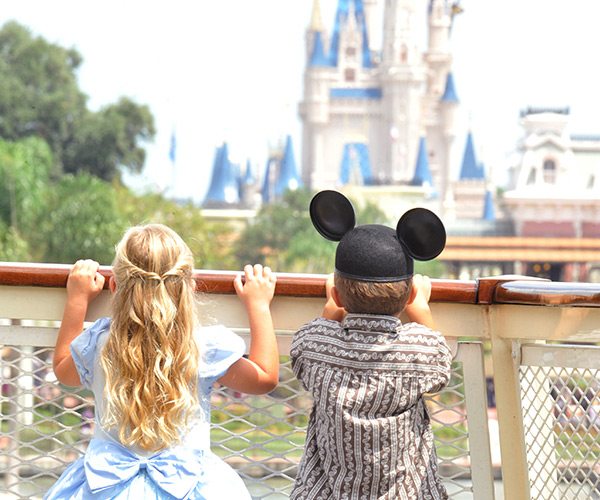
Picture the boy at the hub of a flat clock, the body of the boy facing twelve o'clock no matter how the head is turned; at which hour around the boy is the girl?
The girl is roughly at 9 o'clock from the boy.

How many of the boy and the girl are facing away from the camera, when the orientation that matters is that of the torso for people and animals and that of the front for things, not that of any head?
2

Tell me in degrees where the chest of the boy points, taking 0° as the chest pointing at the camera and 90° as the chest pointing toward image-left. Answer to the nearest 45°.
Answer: approximately 180°

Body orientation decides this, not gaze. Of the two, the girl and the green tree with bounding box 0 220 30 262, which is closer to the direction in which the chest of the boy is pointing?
the green tree

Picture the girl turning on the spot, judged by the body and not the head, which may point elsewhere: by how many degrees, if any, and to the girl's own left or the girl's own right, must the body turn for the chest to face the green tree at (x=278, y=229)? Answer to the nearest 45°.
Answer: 0° — they already face it

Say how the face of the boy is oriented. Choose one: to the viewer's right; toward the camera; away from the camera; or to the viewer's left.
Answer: away from the camera

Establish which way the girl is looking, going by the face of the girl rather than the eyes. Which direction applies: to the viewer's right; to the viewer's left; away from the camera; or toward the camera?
away from the camera

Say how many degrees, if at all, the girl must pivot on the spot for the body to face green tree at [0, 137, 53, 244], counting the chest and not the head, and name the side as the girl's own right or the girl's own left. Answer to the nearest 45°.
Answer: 0° — they already face it

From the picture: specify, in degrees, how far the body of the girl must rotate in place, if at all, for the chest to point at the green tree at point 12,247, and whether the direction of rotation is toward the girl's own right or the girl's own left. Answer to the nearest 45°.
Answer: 0° — they already face it

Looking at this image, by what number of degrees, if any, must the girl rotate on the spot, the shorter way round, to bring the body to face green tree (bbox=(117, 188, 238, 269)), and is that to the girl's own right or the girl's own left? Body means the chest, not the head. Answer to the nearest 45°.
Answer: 0° — they already face it

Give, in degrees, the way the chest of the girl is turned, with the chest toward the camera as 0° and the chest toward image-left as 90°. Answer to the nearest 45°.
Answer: approximately 180°
